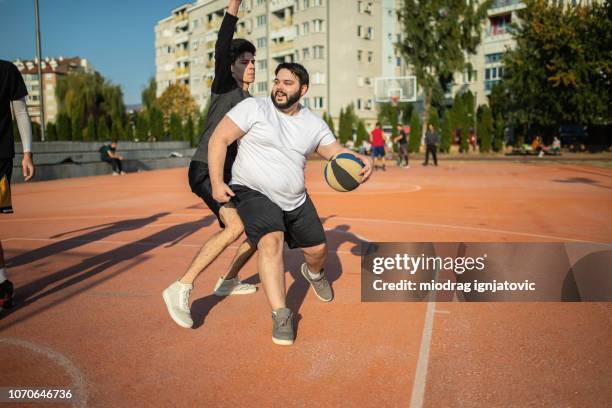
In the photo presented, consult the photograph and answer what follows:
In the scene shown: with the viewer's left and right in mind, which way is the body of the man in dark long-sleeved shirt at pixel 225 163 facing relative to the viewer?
facing to the right of the viewer

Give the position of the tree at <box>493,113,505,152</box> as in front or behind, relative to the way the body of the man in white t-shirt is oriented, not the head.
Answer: behind

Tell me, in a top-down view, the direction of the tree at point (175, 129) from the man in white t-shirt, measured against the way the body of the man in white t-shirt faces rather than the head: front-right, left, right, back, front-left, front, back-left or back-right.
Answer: back

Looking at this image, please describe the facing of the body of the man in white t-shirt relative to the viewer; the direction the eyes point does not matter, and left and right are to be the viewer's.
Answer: facing the viewer

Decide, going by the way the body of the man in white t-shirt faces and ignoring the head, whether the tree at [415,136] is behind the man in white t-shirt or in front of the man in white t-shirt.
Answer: behind

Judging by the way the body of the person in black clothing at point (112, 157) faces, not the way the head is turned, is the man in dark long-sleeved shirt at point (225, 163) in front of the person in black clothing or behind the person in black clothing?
in front
